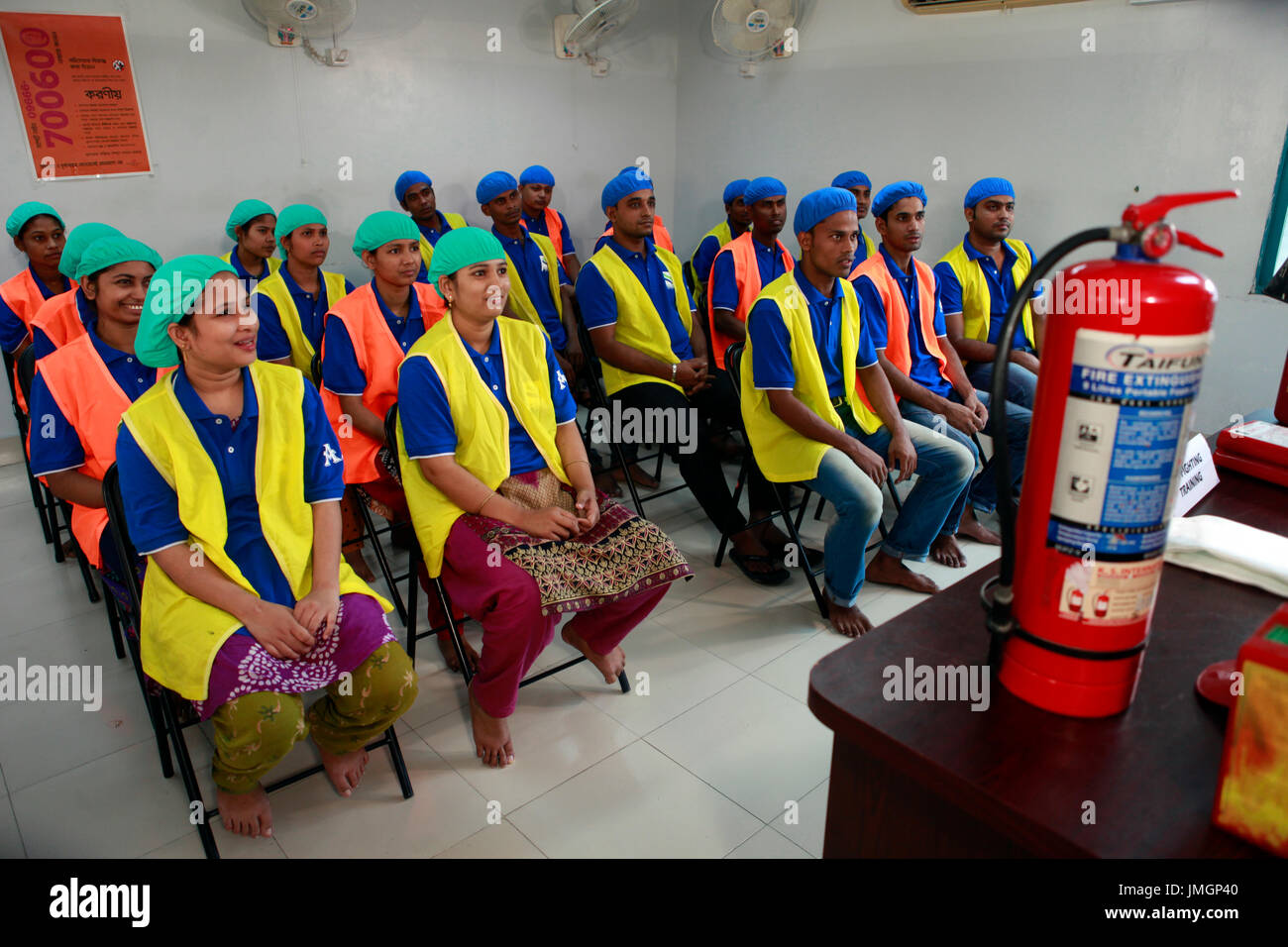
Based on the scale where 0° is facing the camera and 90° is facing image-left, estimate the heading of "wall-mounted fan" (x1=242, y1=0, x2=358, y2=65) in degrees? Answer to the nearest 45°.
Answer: approximately 0°

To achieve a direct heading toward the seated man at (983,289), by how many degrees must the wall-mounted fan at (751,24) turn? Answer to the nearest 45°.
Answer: approximately 45° to its left

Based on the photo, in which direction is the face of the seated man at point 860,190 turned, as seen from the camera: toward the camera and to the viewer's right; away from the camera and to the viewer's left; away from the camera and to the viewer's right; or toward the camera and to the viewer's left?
toward the camera and to the viewer's right

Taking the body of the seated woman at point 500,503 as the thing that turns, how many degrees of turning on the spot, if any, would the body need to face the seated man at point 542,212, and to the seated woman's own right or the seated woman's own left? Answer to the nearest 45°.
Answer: approximately 135° to the seated woman's own left

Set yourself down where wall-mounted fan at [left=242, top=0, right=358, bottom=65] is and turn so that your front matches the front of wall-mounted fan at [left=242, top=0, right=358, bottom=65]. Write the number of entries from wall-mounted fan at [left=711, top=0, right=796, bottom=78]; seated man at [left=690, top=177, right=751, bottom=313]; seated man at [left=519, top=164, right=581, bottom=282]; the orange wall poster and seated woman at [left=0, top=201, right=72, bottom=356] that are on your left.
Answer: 3

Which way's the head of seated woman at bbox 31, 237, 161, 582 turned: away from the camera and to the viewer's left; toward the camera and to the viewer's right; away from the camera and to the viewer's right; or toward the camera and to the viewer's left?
toward the camera and to the viewer's right

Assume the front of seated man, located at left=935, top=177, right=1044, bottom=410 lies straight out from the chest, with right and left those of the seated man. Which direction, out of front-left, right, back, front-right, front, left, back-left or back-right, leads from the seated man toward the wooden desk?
front-right

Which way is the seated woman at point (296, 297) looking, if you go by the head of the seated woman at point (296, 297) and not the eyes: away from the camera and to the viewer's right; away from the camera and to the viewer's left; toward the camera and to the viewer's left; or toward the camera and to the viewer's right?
toward the camera and to the viewer's right

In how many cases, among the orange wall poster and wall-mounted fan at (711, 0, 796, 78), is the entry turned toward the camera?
2

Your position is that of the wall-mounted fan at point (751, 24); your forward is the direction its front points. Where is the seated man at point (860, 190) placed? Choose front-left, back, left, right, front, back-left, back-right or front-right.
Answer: front-left

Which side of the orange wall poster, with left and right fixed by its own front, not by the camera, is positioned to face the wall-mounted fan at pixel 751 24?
left

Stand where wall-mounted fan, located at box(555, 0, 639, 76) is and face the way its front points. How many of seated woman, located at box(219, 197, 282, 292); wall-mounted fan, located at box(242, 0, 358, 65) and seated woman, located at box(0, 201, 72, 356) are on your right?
3
